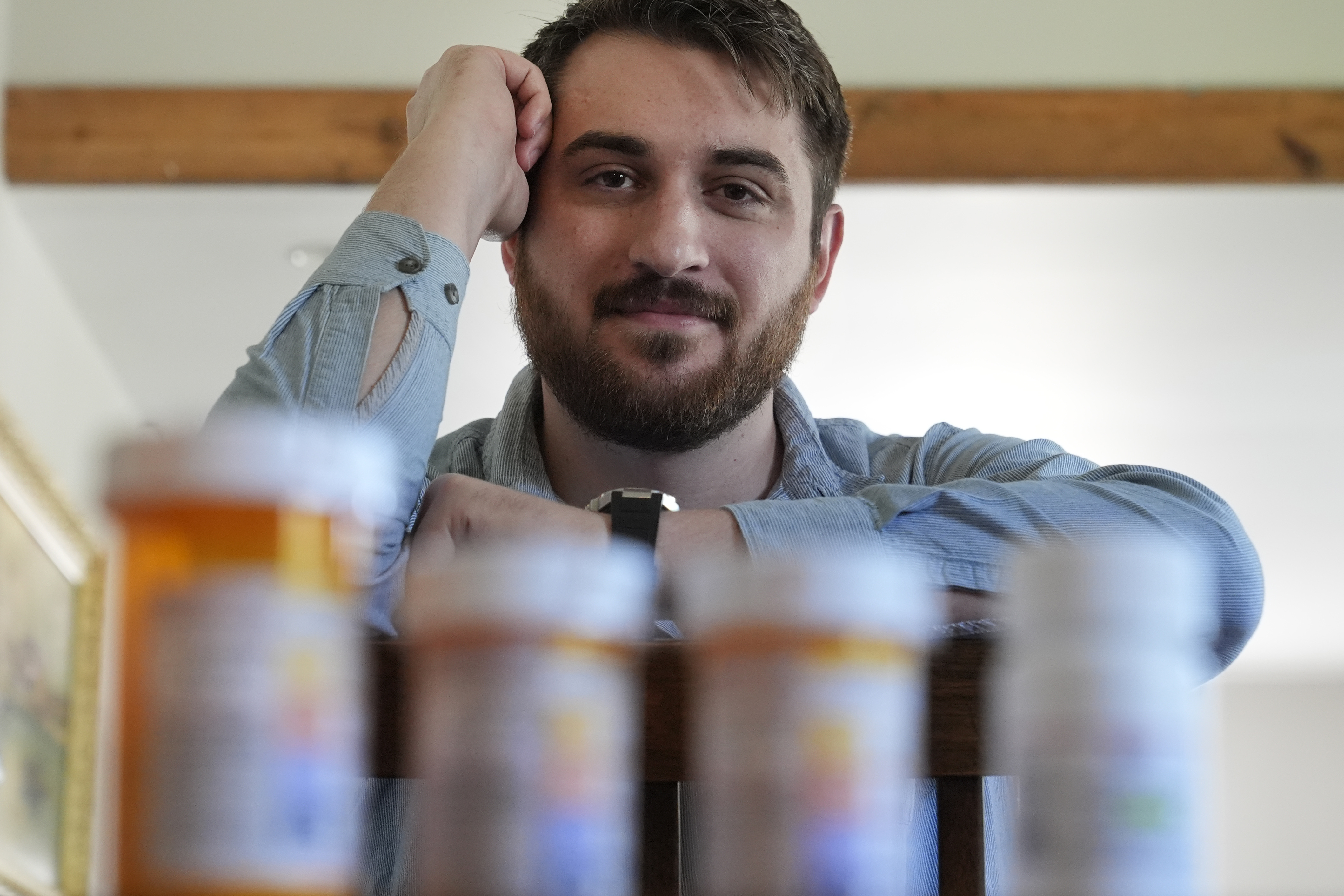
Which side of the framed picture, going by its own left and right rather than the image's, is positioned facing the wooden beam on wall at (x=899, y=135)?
front

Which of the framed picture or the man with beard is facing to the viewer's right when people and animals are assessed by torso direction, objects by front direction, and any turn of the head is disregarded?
the framed picture

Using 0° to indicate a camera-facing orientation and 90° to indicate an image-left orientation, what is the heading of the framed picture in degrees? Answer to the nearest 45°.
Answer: approximately 270°

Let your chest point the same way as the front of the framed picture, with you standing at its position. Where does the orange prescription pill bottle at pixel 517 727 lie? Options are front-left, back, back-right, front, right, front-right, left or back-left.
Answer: right

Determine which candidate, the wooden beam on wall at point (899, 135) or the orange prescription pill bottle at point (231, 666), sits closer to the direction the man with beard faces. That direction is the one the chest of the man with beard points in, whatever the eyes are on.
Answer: the orange prescription pill bottle

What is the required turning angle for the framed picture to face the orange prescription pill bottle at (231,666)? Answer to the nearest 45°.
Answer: approximately 90° to its right

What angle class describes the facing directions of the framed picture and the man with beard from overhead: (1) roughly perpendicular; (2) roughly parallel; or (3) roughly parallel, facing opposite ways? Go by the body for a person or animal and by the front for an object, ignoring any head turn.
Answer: roughly perpendicular

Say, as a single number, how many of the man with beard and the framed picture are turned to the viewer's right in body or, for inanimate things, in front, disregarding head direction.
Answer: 1
